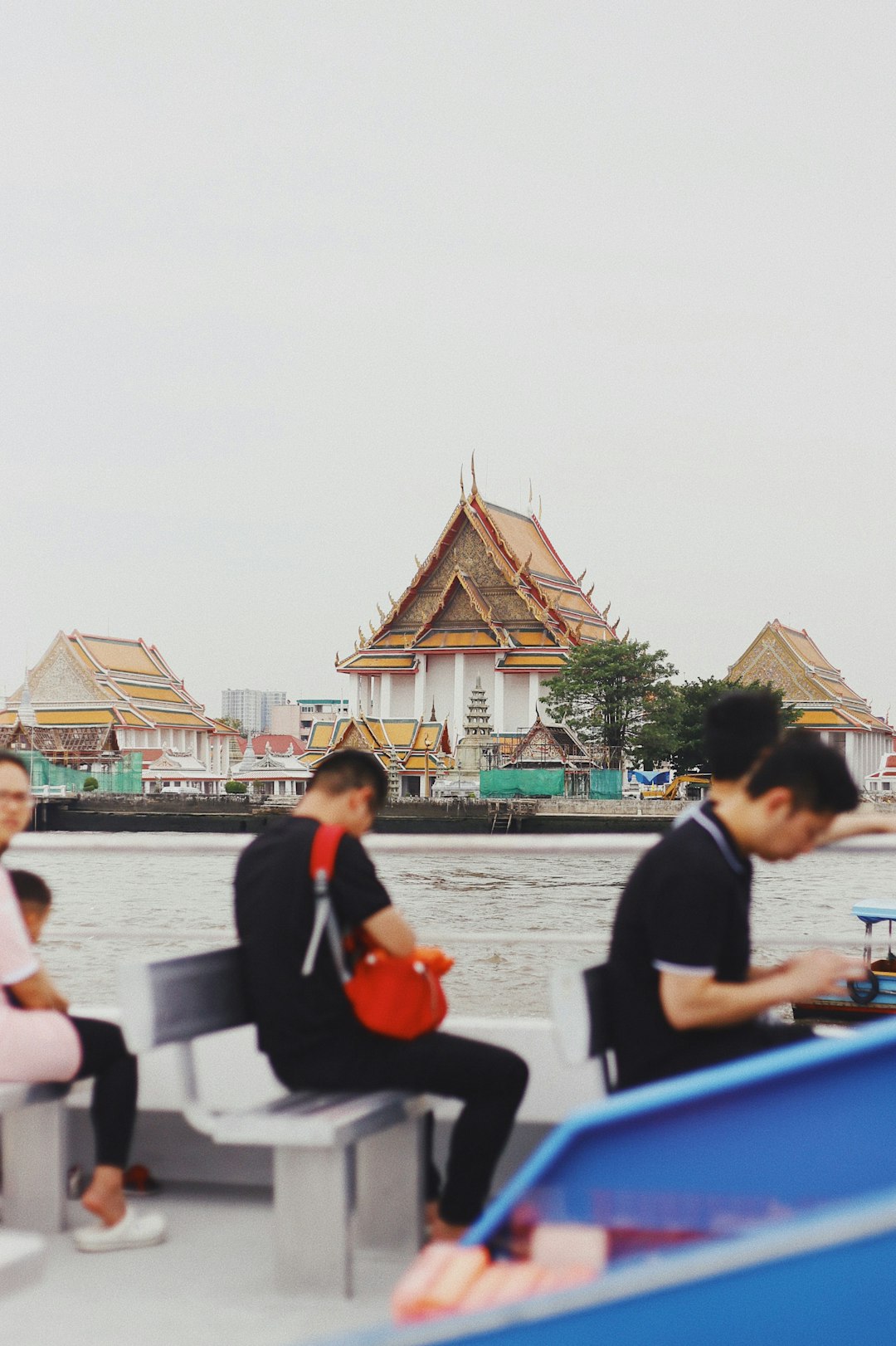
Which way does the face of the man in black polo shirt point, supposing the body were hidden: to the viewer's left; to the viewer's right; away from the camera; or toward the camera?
to the viewer's right

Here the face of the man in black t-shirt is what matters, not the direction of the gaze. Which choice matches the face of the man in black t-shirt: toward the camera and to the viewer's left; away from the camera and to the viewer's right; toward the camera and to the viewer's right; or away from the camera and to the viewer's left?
away from the camera and to the viewer's right

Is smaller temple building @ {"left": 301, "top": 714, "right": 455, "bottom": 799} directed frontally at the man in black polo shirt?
yes

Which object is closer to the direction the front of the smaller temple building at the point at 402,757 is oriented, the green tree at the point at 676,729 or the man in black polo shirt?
the man in black polo shirt

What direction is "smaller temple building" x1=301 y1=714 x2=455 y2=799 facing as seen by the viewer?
toward the camera

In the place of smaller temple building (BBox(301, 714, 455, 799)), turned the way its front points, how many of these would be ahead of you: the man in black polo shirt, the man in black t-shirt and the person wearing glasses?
3

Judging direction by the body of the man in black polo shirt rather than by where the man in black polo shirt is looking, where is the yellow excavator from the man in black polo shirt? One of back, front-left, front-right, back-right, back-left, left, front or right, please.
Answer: left

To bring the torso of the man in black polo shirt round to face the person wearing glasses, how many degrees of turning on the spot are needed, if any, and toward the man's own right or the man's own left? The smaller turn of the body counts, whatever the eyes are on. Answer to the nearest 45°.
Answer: approximately 180°

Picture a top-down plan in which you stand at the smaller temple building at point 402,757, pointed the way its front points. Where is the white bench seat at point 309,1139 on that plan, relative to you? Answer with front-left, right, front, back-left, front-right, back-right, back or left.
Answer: front

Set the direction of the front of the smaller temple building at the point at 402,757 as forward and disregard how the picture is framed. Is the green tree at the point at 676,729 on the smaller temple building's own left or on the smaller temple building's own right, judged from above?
on the smaller temple building's own left

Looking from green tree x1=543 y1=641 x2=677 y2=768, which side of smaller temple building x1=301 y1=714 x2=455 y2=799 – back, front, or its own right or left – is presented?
left

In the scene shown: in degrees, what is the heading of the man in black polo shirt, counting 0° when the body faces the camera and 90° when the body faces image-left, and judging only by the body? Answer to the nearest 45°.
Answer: approximately 270°

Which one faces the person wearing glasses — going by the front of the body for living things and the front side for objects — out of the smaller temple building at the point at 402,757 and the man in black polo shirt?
the smaller temple building

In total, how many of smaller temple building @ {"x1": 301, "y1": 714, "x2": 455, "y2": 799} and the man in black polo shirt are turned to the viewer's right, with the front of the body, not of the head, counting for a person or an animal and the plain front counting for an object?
1

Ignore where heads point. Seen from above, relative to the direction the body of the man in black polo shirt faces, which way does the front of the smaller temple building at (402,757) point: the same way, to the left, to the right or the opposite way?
to the right
